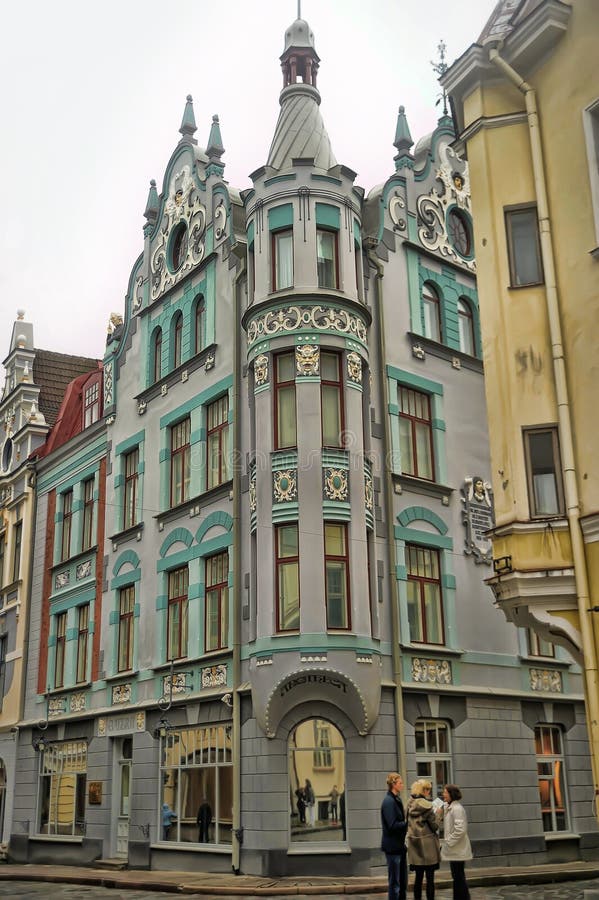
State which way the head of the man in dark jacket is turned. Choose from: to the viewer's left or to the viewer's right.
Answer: to the viewer's right

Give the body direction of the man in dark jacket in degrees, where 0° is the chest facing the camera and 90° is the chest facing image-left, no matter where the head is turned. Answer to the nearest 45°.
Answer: approximately 270°

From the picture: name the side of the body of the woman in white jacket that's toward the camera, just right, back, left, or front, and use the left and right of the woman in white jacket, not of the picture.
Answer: left

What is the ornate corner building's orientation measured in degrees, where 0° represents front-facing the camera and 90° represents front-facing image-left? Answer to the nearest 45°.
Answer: approximately 0°

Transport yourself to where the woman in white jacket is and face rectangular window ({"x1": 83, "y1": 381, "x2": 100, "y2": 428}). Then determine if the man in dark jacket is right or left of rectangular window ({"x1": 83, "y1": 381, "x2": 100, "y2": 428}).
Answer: left

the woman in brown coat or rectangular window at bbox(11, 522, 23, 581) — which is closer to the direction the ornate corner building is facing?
the woman in brown coat

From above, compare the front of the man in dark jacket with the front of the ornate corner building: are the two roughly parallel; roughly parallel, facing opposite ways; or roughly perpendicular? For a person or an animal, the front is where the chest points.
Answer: roughly perpendicular

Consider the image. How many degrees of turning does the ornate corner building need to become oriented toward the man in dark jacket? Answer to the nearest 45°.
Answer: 0° — it already faces them

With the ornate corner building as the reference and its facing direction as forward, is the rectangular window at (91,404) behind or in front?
behind
